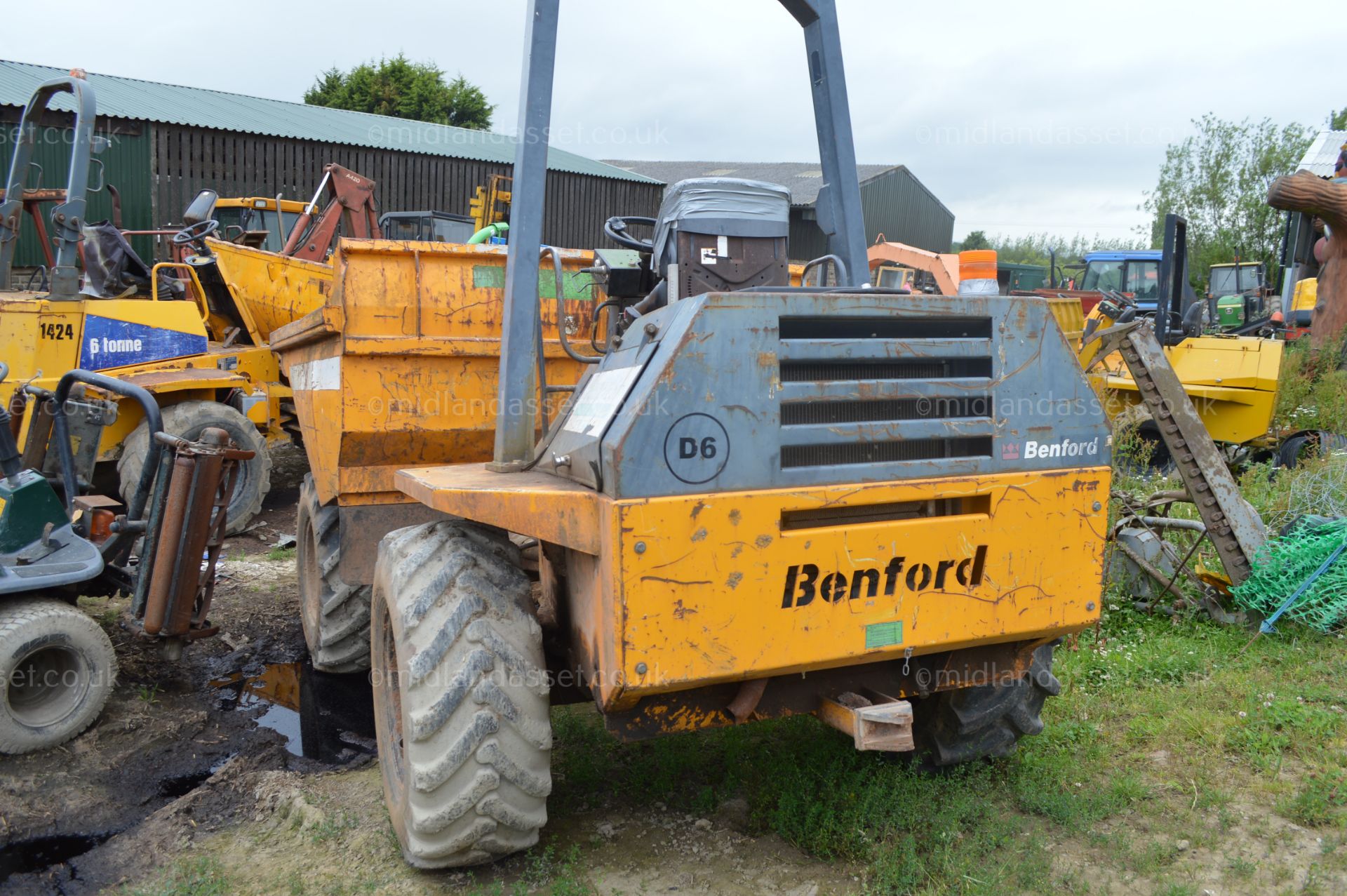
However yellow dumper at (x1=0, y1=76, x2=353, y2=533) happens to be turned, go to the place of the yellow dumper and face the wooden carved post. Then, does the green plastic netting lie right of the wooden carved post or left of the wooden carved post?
right

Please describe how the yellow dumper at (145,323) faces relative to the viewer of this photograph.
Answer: facing away from the viewer and to the right of the viewer

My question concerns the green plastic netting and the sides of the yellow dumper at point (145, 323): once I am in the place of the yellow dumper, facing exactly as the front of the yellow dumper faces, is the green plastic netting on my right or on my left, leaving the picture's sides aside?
on my right

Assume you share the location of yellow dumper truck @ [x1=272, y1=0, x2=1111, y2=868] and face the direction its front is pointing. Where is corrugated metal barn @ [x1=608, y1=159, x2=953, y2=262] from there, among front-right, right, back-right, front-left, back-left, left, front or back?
front-right

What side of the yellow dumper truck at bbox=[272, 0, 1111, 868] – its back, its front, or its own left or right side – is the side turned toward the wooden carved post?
right

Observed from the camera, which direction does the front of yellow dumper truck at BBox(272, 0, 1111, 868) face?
facing away from the viewer and to the left of the viewer

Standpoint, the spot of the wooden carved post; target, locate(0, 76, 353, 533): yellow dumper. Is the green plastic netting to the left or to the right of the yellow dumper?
left

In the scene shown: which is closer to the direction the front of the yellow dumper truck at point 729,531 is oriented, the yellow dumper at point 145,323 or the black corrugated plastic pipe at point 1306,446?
the yellow dumper

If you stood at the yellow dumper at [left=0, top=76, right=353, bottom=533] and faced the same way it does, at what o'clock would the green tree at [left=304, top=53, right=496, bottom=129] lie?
The green tree is roughly at 11 o'clock from the yellow dumper.
